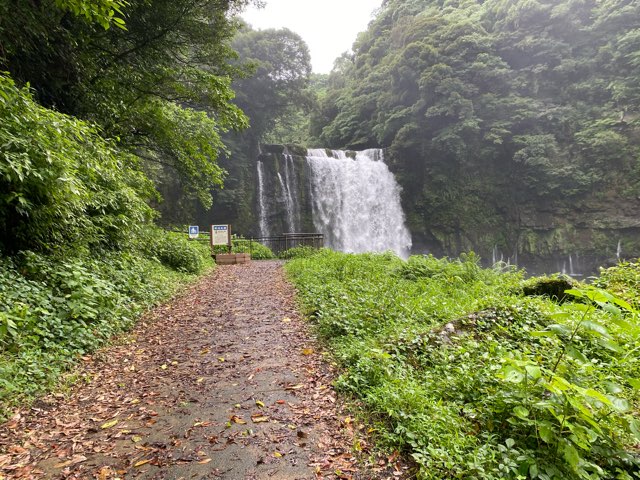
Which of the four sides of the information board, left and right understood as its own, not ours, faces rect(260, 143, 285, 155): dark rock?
back

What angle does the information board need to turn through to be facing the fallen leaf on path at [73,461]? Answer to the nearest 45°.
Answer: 0° — it already faces it

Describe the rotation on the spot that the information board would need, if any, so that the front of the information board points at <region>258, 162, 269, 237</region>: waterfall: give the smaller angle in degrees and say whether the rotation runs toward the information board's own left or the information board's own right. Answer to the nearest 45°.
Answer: approximately 180°

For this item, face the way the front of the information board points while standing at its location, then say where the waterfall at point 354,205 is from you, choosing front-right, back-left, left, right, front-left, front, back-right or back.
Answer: back-left

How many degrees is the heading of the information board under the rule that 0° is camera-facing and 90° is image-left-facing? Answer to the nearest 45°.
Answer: approximately 0°

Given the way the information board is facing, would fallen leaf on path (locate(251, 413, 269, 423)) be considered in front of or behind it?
in front

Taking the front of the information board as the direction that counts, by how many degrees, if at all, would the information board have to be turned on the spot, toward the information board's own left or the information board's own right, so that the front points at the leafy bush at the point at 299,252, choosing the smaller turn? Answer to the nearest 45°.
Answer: approximately 90° to the information board's own left

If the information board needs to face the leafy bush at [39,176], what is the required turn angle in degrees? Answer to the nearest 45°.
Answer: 0° — it already faces it
